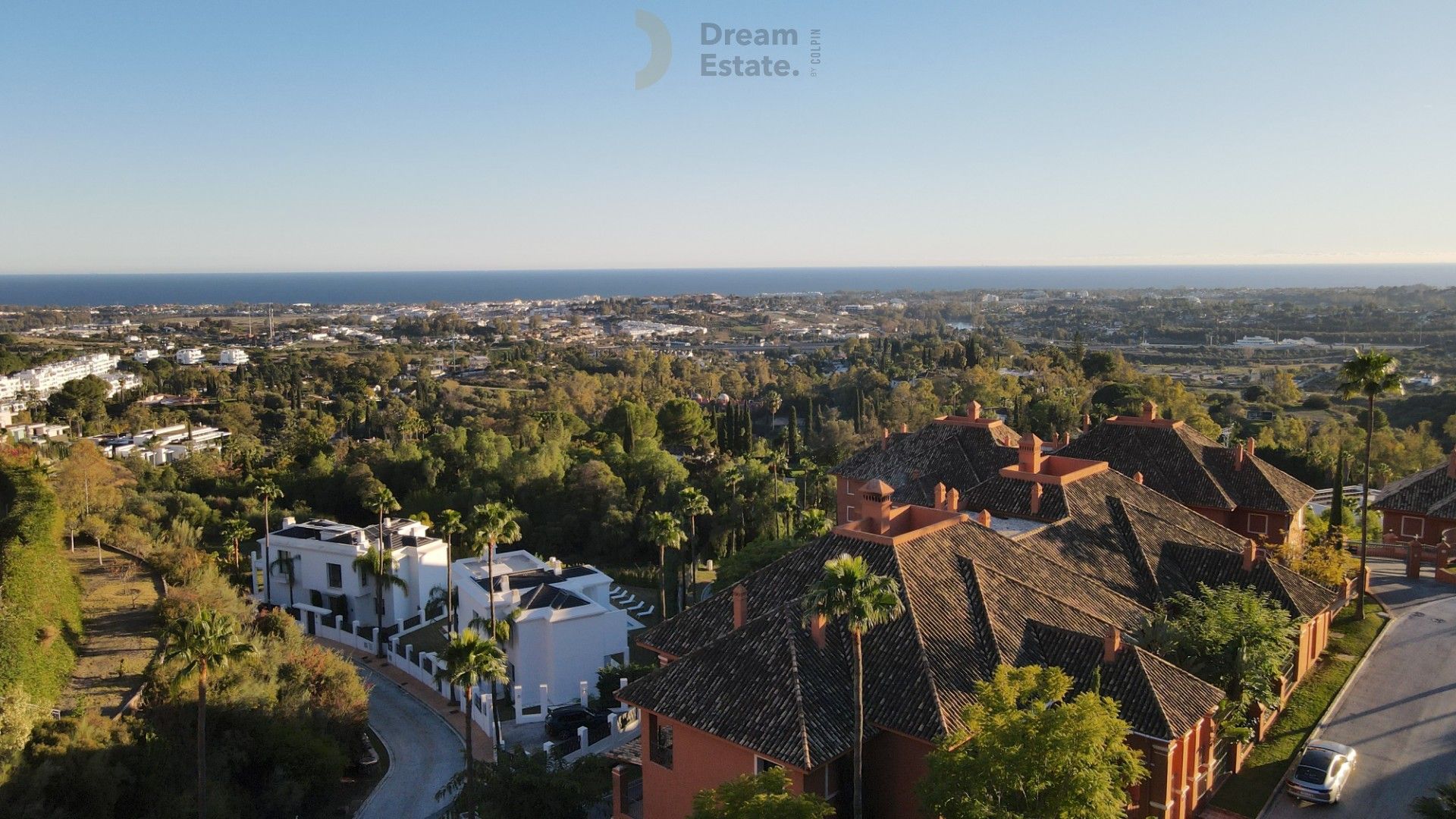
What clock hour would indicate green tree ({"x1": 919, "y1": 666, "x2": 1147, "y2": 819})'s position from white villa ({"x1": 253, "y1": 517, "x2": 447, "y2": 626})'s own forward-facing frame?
The green tree is roughly at 10 o'clock from the white villa.

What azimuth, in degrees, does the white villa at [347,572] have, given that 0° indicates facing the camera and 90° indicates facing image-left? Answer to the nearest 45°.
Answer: approximately 45°

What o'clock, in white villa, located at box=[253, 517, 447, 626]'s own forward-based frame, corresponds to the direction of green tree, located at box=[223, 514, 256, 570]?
The green tree is roughly at 3 o'clock from the white villa.

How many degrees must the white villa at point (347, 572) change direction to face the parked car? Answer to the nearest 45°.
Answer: approximately 90° to its left

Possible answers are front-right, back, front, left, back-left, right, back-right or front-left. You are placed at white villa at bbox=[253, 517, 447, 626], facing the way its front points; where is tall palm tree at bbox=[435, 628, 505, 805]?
front-left

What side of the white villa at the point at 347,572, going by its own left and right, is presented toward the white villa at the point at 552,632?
left

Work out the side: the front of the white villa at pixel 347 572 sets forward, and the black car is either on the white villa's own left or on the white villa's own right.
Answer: on the white villa's own left

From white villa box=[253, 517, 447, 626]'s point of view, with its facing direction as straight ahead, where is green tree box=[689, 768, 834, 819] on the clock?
The green tree is roughly at 10 o'clock from the white villa.

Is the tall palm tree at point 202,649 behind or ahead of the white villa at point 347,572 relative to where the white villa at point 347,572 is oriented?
ahead

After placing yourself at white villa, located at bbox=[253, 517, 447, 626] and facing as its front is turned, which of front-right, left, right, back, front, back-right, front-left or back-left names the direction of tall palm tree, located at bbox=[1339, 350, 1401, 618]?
left
